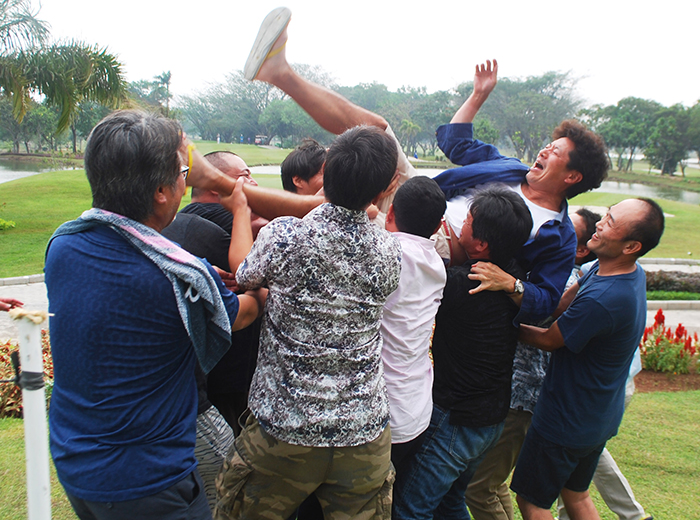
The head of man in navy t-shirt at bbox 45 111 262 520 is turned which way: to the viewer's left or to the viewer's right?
to the viewer's right

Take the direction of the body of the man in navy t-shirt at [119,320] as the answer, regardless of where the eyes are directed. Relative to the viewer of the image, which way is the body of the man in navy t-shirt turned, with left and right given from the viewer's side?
facing away from the viewer and to the right of the viewer

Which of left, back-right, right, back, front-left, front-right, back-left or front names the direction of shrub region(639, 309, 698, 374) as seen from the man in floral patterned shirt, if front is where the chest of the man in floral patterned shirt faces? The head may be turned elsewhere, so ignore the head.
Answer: front-right

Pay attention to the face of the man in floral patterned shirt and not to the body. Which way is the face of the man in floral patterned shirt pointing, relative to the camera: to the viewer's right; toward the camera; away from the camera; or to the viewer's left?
away from the camera

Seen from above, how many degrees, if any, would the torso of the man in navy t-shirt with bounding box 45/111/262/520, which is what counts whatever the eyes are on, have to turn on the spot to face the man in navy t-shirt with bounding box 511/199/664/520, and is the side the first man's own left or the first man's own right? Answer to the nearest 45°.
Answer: approximately 45° to the first man's own right

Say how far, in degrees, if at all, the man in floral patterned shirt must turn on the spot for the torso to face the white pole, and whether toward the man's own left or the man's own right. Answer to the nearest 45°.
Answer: approximately 135° to the man's own left

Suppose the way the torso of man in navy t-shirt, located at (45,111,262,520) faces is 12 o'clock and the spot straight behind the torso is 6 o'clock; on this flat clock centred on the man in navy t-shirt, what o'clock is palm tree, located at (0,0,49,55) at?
The palm tree is roughly at 10 o'clock from the man in navy t-shirt.

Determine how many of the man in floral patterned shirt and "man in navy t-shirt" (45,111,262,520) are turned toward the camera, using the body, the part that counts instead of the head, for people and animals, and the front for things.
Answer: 0

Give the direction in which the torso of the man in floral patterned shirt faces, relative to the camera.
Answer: away from the camera
